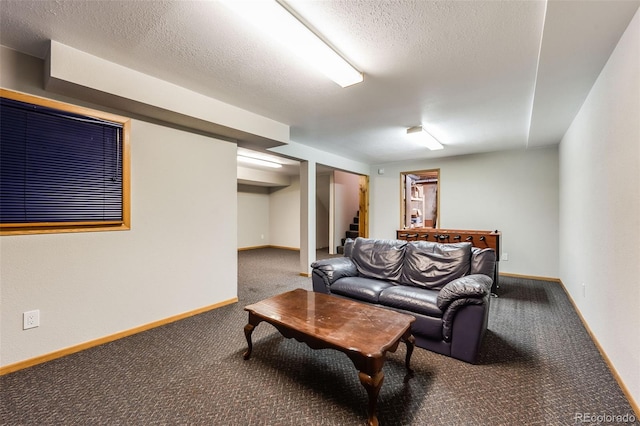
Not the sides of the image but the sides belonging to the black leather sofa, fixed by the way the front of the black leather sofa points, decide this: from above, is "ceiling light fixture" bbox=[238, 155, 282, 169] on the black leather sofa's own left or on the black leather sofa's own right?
on the black leather sofa's own right

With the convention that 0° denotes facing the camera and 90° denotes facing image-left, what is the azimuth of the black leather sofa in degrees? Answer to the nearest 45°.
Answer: approximately 45°

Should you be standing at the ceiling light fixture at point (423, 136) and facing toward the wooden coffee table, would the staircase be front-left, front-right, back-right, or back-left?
back-right
